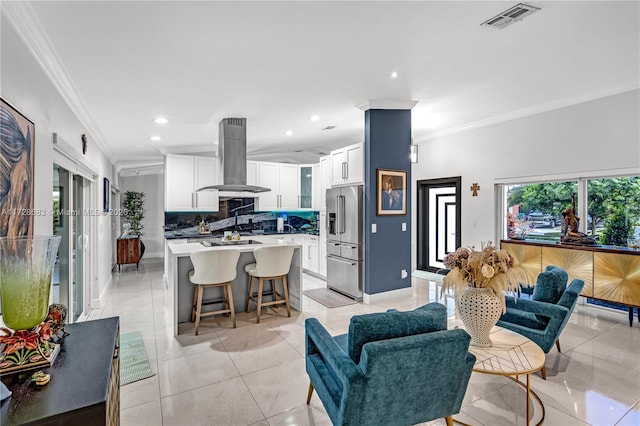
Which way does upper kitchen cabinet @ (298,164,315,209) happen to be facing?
toward the camera

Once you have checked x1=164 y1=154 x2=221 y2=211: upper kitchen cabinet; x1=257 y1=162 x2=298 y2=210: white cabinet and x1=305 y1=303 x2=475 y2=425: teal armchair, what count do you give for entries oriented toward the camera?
2

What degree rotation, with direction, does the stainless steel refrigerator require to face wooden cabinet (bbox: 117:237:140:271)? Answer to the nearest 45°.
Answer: approximately 45° to its right

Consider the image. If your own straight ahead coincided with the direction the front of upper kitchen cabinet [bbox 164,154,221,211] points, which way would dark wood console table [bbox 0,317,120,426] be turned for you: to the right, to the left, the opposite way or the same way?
to the left

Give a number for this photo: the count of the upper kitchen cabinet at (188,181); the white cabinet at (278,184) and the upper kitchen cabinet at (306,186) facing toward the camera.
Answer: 3

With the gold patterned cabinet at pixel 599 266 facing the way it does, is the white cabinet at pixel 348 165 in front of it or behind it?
in front

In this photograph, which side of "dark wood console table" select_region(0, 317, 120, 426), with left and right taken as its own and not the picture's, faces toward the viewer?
right

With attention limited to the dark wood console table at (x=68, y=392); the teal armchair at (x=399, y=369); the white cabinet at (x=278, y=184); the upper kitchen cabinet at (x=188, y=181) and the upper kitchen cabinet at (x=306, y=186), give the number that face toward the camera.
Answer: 3

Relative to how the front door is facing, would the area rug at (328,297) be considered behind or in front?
in front
